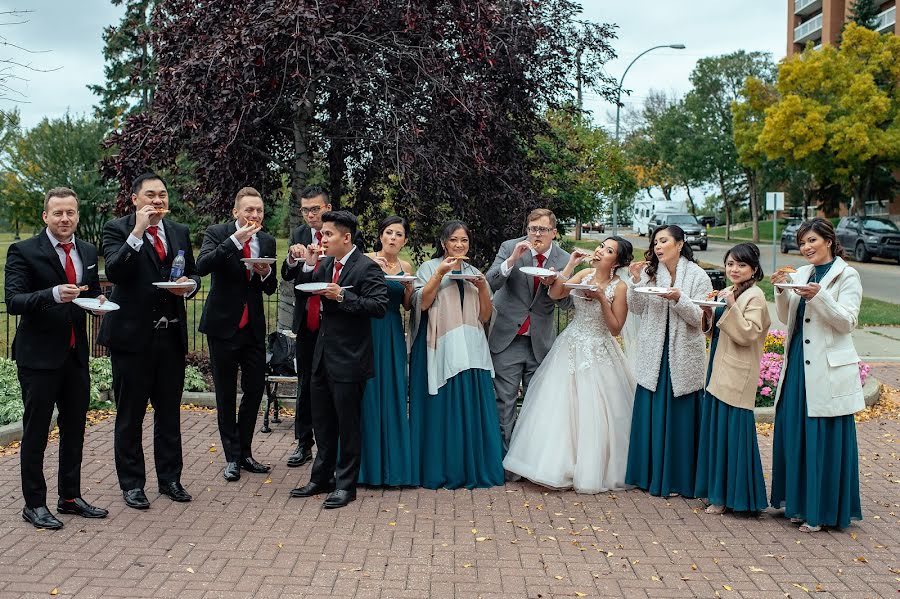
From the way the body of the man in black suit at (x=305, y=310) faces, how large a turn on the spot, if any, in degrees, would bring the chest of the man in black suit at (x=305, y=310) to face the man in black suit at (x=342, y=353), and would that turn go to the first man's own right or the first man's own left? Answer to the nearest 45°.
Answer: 0° — they already face them

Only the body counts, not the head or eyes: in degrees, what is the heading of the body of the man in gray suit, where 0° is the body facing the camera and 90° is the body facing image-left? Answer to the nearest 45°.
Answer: approximately 0°

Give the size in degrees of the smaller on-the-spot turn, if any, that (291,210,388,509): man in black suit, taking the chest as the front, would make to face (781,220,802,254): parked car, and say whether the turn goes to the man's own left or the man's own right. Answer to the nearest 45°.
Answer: approximately 180°

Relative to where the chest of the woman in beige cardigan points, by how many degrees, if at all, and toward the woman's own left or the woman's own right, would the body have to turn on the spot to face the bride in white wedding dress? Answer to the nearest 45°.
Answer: approximately 45° to the woman's own right

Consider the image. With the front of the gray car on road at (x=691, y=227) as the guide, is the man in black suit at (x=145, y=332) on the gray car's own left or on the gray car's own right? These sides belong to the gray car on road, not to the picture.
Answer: on the gray car's own right

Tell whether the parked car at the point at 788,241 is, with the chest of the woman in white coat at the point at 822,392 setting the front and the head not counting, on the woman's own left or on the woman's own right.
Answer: on the woman's own right

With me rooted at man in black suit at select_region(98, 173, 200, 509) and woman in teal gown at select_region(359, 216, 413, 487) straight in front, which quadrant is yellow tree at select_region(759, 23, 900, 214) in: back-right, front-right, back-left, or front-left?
front-left

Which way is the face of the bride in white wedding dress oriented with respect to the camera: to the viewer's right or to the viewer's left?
to the viewer's left

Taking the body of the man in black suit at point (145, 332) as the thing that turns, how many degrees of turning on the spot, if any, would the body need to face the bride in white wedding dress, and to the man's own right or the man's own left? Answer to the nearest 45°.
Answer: approximately 45° to the man's own left

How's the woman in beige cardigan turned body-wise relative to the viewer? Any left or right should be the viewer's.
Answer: facing the viewer and to the left of the viewer

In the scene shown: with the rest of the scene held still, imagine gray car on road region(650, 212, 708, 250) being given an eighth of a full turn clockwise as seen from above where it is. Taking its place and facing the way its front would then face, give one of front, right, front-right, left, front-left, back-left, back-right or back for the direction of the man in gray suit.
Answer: front

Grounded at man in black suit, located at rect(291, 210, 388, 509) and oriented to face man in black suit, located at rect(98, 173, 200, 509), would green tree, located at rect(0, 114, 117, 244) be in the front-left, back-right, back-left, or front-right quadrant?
front-right

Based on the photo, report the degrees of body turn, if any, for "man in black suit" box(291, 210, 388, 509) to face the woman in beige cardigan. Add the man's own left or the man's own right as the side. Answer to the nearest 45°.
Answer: approximately 135° to the man's own left

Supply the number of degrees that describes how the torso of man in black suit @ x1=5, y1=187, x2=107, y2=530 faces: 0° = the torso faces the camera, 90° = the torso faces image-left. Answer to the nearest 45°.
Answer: approximately 315°

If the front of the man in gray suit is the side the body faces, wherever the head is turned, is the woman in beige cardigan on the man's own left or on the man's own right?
on the man's own left

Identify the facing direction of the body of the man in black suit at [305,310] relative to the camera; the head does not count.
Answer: toward the camera

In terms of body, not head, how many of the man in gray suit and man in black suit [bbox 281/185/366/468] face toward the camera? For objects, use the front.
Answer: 2
